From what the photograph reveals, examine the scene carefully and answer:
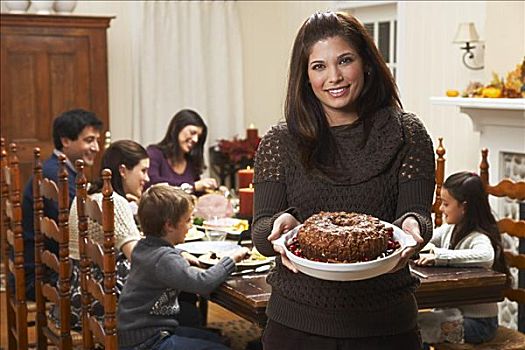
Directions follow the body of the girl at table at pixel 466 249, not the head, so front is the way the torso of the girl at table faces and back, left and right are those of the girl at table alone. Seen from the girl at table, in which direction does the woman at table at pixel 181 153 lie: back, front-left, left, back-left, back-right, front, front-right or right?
front-right

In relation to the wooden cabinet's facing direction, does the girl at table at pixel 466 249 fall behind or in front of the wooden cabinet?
in front

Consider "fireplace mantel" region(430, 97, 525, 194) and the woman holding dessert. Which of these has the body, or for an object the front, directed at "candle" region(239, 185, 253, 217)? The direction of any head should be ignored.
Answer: the fireplace mantel

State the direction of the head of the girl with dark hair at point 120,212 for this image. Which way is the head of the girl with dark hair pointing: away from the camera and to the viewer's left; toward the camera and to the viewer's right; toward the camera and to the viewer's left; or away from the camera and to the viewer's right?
toward the camera and to the viewer's right

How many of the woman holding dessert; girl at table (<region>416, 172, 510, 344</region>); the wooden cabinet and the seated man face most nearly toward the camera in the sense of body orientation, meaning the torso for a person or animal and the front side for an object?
2

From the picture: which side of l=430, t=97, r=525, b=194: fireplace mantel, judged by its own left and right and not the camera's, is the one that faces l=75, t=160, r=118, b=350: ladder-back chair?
front

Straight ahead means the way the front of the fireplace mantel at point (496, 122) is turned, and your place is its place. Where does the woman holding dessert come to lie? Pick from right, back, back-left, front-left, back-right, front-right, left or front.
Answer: front-left

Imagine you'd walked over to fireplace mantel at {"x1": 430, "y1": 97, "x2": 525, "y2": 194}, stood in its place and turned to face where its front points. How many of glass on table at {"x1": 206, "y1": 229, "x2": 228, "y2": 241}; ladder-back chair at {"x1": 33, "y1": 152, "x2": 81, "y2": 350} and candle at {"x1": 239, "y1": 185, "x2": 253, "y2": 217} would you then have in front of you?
3

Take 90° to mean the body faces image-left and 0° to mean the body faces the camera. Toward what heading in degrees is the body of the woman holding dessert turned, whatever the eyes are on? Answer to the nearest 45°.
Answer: approximately 0°

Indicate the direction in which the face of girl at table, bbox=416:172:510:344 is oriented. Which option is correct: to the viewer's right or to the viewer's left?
to the viewer's left

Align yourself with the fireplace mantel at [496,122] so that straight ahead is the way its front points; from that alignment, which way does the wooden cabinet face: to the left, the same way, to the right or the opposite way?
to the left

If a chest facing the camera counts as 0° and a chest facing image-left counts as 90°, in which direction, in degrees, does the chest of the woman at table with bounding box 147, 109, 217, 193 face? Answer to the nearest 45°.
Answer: approximately 315°
